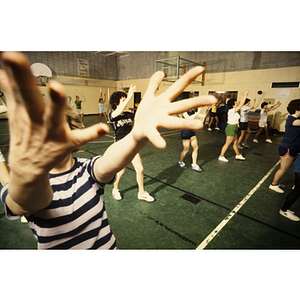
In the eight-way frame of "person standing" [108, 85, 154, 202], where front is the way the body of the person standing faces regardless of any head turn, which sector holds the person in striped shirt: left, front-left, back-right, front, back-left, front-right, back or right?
front-right

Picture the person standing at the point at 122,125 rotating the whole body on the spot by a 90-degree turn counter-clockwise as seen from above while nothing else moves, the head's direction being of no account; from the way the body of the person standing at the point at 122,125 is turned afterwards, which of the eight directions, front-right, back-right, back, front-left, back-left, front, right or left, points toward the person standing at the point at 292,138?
front-right
